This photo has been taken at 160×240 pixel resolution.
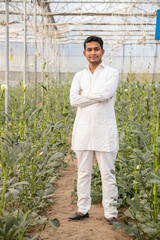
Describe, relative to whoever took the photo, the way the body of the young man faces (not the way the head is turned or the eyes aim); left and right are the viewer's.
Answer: facing the viewer
